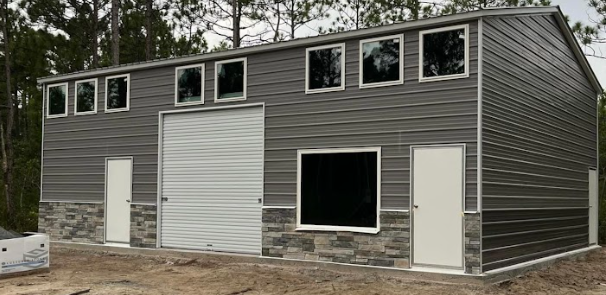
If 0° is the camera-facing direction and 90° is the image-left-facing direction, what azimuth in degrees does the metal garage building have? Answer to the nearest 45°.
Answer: approximately 45°
